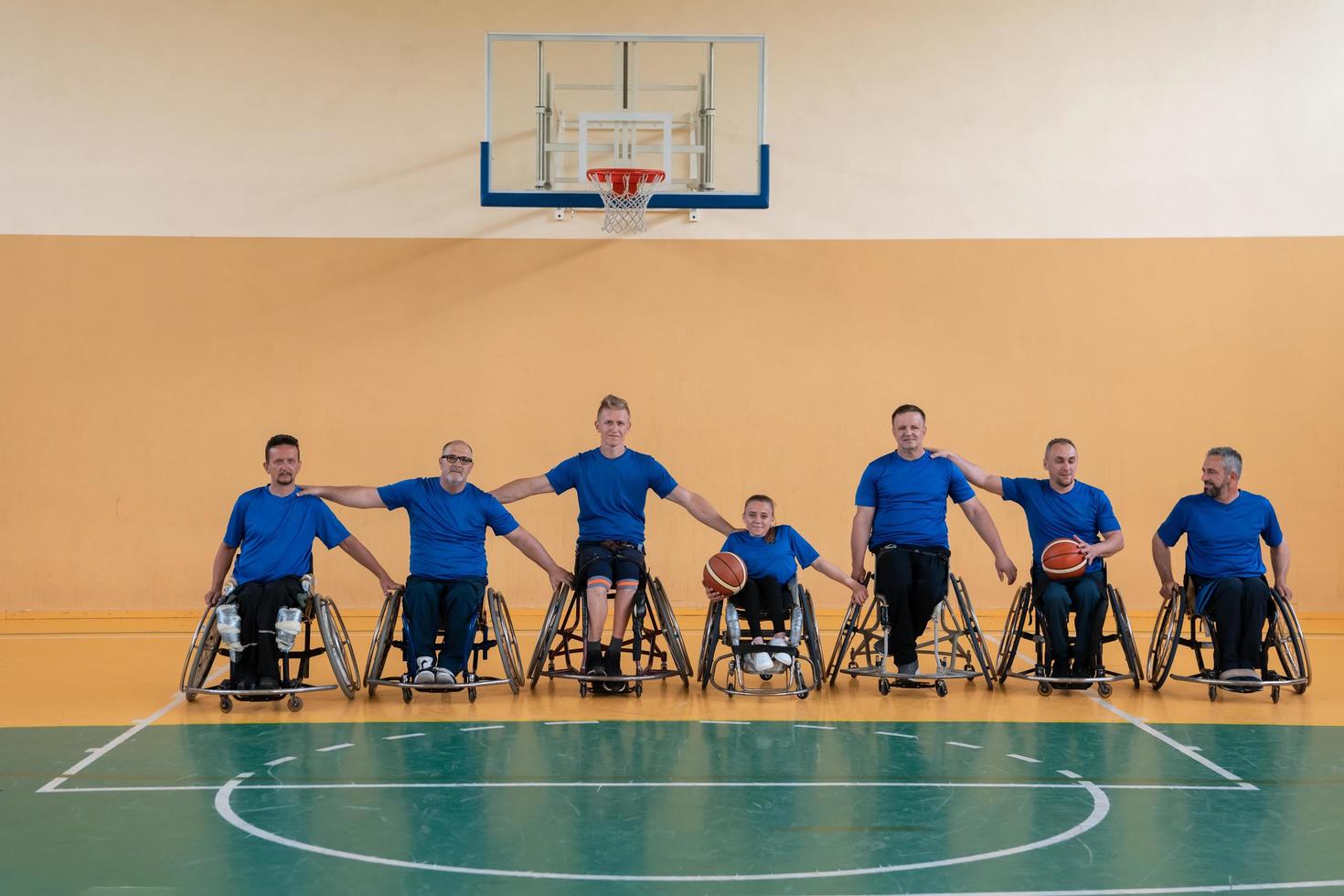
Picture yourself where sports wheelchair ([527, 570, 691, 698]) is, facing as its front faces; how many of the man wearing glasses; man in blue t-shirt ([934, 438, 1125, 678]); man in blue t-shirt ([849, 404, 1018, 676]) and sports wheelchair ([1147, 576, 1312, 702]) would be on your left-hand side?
3

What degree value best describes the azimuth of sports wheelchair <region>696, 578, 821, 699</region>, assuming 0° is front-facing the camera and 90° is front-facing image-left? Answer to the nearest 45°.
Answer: approximately 0°

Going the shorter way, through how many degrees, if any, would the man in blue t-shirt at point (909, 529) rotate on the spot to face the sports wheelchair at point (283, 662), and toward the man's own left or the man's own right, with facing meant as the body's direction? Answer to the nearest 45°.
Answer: approximately 90° to the man's own right

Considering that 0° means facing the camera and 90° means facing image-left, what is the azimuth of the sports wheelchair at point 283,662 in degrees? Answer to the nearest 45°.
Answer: approximately 0°

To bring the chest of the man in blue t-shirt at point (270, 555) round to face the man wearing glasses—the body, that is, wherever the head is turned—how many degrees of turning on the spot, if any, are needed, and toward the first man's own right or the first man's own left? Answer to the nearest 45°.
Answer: approximately 90° to the first man's own left
